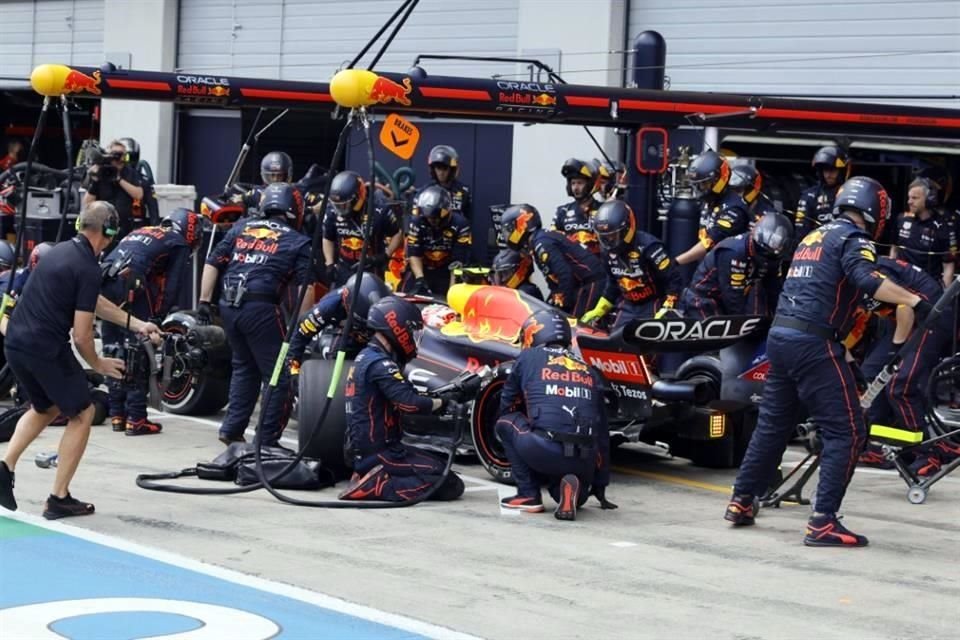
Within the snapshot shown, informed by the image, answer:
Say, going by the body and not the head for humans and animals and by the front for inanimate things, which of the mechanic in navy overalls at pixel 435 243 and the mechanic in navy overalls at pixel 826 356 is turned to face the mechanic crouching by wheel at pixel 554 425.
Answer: the mechanic in navy overalls at pixel 435 243

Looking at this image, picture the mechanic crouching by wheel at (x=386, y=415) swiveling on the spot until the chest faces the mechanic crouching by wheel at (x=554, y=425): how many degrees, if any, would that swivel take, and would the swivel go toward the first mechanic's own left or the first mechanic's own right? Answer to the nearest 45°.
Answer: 0° — they already face them

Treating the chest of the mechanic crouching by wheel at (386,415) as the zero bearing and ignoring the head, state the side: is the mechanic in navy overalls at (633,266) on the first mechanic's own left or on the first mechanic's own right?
on the first mechanic's own left

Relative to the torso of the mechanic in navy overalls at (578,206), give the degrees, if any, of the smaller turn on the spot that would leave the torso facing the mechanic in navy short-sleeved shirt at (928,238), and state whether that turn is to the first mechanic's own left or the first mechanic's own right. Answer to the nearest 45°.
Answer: approximately 90° to the first mechanic's own left

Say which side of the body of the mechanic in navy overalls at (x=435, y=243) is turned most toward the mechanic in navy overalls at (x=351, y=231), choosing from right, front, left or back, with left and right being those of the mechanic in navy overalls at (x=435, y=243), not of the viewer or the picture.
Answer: right

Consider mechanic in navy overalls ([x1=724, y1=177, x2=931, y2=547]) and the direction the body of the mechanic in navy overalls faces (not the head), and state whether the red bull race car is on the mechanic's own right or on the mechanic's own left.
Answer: on the mechanic's own left

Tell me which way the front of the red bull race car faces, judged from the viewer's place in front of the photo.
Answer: facing away from the viewer and to the left of the viewer

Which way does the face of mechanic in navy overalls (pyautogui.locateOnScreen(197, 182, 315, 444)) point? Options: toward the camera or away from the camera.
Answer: away from the camera

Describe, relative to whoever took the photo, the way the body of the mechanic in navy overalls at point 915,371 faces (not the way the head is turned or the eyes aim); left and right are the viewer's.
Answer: facing to the left of the viewer

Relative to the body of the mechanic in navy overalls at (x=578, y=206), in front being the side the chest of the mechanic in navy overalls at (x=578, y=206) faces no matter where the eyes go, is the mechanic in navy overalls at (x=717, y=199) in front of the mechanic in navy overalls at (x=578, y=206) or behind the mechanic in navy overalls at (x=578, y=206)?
in front

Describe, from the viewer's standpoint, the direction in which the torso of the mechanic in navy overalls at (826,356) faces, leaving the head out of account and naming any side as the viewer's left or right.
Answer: facing away from the viewer and to the right of the viewer
